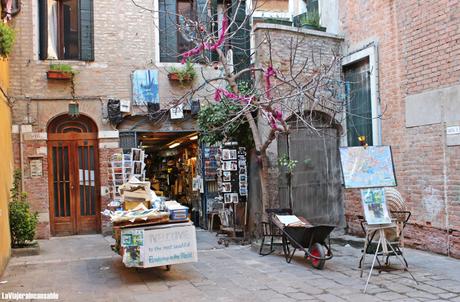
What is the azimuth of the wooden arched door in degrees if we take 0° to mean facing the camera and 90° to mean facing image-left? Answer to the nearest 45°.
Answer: approximately 0°

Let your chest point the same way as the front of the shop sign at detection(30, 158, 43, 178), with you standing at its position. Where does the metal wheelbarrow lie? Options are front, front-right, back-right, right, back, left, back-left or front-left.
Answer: front-left

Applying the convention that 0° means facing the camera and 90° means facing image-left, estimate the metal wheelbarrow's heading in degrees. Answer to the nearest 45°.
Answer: approximately 315°

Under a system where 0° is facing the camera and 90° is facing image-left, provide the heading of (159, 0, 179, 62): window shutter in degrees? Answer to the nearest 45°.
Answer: approximately 0°

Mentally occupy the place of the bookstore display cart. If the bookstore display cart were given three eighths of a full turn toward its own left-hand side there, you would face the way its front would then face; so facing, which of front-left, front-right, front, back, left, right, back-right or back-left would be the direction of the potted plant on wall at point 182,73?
front-left

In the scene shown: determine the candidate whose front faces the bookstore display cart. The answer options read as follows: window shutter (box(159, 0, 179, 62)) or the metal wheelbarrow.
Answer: the window shutter

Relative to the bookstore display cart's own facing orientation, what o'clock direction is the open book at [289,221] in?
The open book is roughly at 8 o'clock from the bookstore display cart.

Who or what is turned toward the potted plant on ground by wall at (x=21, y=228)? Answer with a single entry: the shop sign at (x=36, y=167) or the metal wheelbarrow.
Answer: the shop sign

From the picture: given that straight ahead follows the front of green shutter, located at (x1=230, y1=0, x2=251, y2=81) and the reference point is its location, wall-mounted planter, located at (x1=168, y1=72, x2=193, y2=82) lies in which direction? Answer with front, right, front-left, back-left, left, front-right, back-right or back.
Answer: right

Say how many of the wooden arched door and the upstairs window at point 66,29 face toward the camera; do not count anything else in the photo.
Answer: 2
